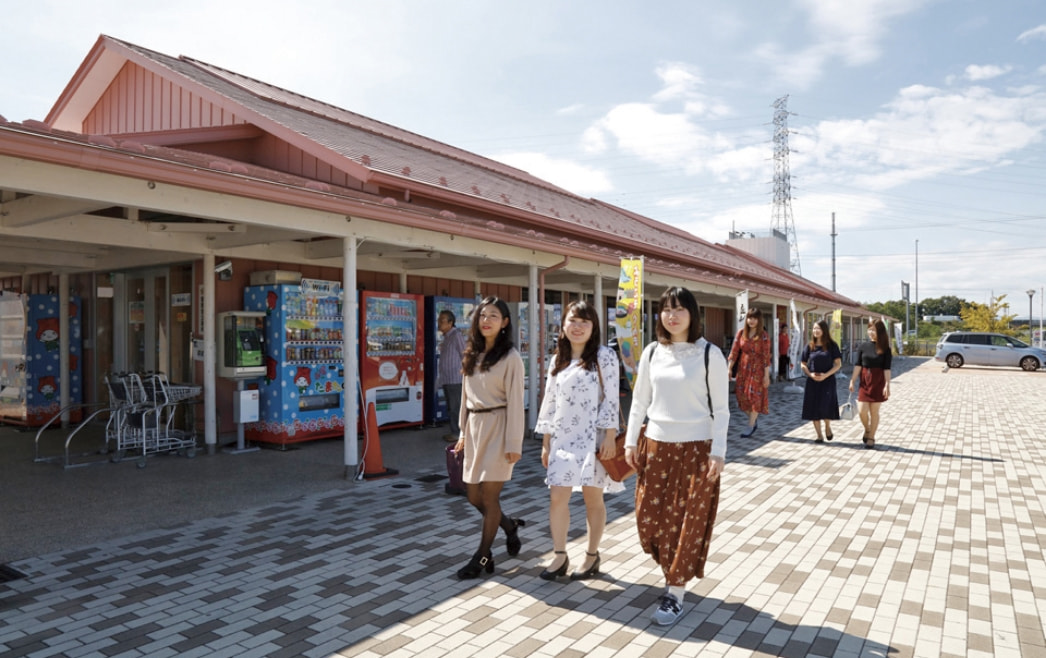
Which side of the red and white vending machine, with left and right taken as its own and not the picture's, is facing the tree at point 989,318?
left

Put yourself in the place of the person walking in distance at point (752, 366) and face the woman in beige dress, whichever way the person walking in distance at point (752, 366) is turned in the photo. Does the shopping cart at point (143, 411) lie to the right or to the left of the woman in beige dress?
right

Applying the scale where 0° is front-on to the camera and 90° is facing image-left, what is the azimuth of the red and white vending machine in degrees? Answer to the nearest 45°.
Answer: approximately 315°

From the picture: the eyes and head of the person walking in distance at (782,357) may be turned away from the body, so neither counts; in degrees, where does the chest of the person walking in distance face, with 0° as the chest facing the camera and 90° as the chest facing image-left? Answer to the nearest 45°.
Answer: approximately 0°

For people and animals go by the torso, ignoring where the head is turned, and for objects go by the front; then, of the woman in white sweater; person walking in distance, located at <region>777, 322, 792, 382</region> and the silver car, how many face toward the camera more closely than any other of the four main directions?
2

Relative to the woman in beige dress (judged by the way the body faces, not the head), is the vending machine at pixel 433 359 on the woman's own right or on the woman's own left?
on the woman's own right

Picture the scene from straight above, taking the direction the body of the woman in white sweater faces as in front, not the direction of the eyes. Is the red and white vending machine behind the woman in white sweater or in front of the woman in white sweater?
behind

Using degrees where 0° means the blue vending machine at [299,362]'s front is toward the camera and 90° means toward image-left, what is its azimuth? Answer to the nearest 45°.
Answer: approximately 315°

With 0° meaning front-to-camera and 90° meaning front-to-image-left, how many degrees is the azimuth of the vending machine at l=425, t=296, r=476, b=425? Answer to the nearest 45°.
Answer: approximately 315°

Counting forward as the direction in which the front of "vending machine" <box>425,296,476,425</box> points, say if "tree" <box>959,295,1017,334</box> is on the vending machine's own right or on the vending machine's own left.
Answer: on the vending machine's own left

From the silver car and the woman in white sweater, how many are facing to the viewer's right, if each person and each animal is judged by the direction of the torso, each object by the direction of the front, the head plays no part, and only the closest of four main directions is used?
1
